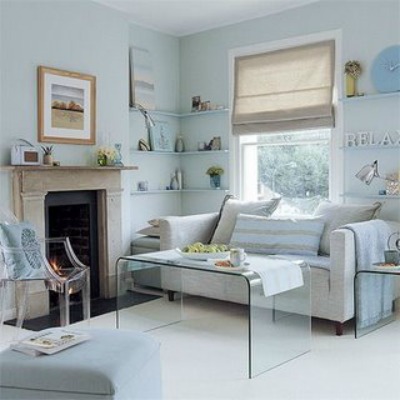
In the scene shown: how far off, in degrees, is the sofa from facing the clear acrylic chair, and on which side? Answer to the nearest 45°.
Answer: approximately 45° to its right

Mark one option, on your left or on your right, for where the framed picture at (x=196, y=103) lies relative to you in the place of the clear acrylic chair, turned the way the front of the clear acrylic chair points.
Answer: on your left

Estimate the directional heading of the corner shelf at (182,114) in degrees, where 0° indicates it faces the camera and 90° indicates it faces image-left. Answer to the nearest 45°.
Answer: approximately 0°

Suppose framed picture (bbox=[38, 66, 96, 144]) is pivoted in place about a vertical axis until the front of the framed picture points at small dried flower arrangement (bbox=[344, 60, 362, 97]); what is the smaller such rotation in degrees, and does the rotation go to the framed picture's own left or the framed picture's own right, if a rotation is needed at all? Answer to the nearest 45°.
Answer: approximately 45° to the framed picture's own left

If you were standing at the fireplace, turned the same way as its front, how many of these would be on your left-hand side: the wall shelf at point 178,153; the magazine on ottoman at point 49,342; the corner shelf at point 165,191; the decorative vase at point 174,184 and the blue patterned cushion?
3

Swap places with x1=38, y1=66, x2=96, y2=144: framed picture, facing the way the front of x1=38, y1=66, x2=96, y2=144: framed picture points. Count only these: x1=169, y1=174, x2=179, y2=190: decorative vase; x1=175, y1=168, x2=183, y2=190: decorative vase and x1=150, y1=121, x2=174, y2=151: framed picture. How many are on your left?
3

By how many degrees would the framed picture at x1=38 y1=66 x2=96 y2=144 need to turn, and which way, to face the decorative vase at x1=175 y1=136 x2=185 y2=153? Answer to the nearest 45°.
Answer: approximately 90° to its left

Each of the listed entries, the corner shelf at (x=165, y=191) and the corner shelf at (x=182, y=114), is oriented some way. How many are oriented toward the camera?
2

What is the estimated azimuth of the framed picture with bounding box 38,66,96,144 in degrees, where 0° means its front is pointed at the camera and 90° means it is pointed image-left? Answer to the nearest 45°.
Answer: approximately 315°
